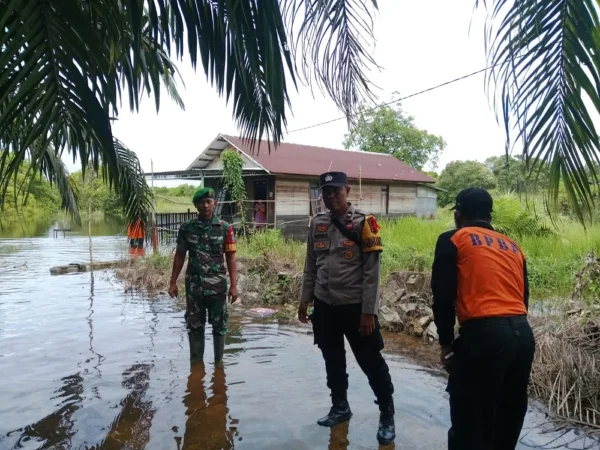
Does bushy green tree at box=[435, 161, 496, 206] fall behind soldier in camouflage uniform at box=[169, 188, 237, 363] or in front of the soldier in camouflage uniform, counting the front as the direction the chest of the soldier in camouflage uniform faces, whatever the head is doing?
behind

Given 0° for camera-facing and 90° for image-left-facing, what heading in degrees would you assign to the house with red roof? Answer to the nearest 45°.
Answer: approximately 45°

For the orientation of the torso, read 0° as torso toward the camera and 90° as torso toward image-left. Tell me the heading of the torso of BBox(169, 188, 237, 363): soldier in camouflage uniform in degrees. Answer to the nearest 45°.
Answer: approximately 0°

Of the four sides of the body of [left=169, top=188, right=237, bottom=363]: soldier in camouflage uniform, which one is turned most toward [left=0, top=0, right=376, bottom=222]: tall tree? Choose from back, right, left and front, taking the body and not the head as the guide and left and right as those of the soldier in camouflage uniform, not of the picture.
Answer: front

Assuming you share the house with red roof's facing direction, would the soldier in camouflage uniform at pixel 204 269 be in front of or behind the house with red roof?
in front

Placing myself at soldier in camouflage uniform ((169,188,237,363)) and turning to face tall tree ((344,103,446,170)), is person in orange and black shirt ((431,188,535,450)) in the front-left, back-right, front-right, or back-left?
back-right

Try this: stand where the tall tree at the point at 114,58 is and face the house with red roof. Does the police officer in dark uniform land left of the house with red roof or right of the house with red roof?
right

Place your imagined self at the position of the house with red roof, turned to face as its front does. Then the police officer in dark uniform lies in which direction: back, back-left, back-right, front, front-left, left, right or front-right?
front-left

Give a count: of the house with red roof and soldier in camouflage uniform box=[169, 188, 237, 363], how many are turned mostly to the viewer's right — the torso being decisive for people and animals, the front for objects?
0
